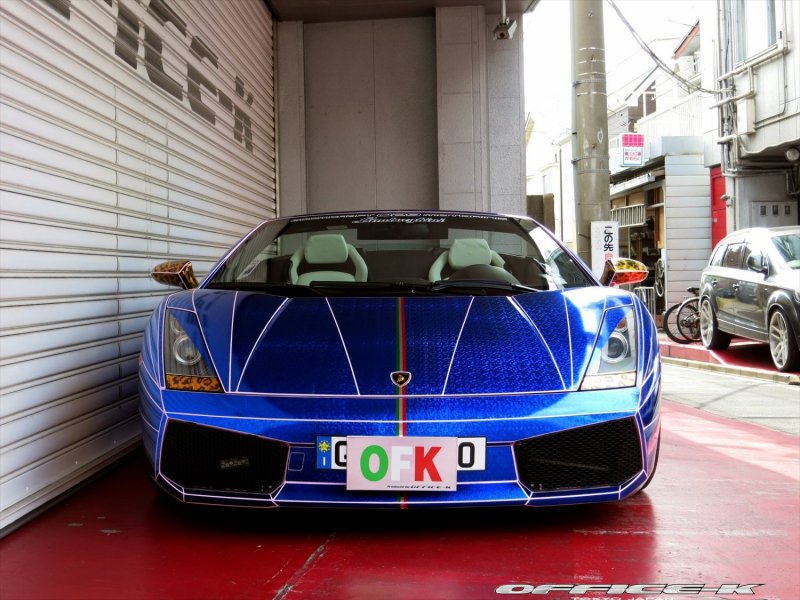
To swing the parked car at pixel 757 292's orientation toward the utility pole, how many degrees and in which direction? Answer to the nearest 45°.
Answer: approximately 45° to its right

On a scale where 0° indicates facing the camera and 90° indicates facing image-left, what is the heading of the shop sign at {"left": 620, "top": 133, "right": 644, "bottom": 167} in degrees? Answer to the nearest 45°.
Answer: approximately 0°

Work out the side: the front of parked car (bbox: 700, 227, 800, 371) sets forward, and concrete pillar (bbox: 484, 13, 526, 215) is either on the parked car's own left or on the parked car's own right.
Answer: on the parked car's own right

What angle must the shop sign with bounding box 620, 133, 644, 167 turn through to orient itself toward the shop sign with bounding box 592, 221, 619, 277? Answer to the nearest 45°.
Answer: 0° — it already faces it

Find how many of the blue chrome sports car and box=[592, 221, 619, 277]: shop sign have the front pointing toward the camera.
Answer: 2

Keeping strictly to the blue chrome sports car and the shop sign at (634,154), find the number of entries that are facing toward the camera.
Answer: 2
